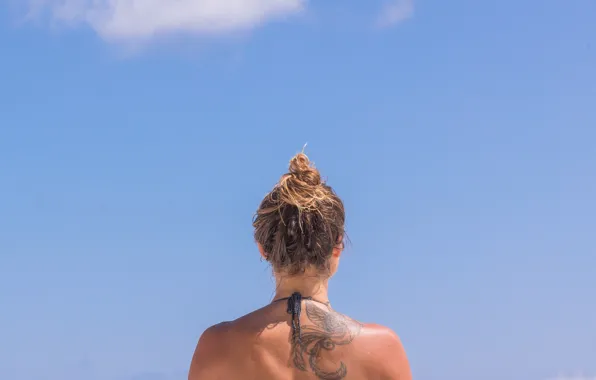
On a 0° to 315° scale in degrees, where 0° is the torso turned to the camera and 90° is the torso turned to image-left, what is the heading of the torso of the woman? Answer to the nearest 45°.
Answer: approximately 180°

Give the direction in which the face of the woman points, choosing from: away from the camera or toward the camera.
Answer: away from the camera
